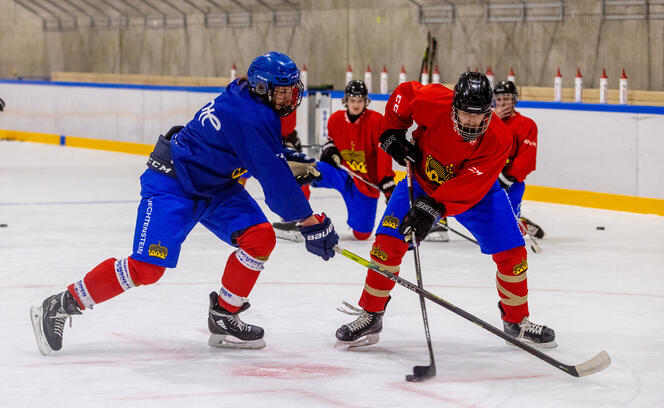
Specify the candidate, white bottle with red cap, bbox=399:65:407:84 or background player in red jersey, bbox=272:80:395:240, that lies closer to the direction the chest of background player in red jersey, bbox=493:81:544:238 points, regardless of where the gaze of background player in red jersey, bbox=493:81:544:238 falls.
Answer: the background player in red jersey

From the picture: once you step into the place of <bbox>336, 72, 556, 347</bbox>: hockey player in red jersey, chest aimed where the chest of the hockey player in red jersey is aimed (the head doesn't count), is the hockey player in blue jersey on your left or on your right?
on your right

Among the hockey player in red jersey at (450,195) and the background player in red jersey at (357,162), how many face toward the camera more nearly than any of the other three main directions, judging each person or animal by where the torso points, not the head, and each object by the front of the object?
2

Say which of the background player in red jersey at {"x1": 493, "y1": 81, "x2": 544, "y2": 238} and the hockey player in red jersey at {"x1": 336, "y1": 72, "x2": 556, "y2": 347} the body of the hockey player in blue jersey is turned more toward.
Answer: the hockey player in red jersey

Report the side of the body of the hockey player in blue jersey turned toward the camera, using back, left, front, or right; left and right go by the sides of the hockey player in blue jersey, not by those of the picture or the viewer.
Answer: right

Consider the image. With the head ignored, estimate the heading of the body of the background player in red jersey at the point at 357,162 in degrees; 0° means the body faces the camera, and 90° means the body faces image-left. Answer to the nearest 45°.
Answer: approximately 0°

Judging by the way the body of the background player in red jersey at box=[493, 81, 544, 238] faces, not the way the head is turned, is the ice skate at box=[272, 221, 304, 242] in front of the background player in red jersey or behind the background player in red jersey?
in front

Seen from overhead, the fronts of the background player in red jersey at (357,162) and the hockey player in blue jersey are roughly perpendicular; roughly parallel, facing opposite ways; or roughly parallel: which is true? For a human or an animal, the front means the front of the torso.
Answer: roughly perpendicular

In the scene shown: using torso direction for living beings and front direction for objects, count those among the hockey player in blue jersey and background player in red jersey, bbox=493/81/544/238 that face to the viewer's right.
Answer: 1

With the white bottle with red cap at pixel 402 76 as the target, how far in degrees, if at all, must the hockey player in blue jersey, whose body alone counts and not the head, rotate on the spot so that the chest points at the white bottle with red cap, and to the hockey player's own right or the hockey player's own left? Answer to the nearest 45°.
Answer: approximately 90° to the hockey player's own left

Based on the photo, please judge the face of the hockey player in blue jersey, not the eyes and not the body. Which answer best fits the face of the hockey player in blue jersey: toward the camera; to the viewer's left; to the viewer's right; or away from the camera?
to the viewer's right
